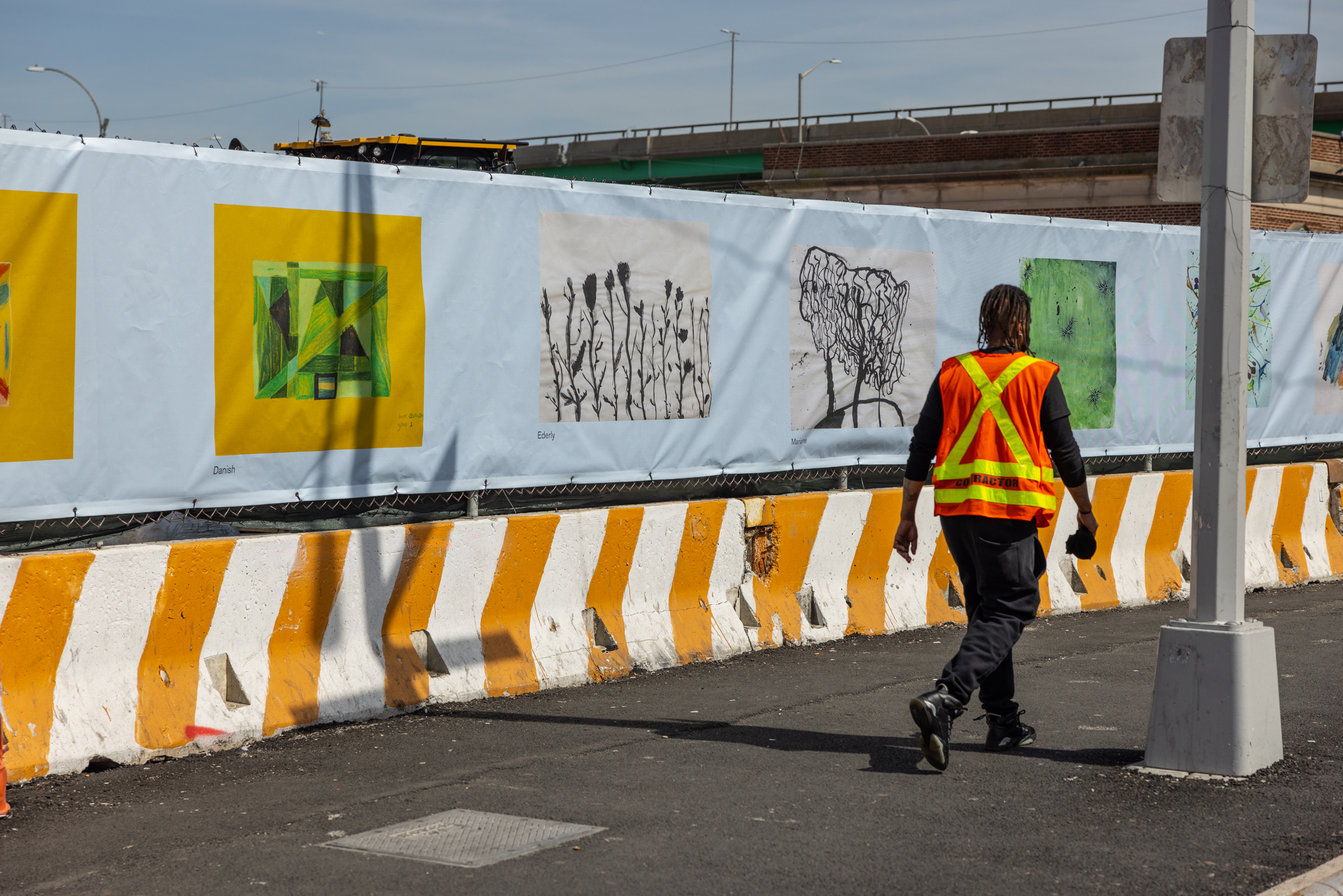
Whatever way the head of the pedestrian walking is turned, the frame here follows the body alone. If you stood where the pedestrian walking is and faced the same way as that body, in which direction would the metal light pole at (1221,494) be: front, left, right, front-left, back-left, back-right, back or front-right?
front-right

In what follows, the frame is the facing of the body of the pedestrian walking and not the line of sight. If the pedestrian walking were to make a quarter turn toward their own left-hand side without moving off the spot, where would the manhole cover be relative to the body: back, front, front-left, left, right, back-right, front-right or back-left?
left

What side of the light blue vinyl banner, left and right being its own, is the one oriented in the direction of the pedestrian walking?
front

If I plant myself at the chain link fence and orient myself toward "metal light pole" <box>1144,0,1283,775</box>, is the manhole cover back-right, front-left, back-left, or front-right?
front-right

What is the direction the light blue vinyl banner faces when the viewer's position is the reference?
facing the viewer and to the right of the viewer

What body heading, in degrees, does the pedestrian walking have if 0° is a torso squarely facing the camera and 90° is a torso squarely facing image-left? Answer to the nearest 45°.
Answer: approximately 225°

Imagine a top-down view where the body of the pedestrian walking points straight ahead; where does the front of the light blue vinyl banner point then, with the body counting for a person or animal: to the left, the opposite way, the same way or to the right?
to the right

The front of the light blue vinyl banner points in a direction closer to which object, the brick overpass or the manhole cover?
the manhole cover

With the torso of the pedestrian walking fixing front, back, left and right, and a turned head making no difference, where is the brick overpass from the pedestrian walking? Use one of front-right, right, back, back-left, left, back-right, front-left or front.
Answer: front-left

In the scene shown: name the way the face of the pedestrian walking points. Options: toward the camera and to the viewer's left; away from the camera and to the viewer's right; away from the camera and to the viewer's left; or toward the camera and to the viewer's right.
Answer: away from the camera and to the viewer's right

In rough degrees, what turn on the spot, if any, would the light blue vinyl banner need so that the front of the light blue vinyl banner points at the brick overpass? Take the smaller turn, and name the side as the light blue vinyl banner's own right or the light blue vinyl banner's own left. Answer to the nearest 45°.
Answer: approximately 135° to the light blue vinyl banner's own left

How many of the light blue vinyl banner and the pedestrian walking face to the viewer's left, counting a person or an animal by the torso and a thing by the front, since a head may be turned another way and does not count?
0
